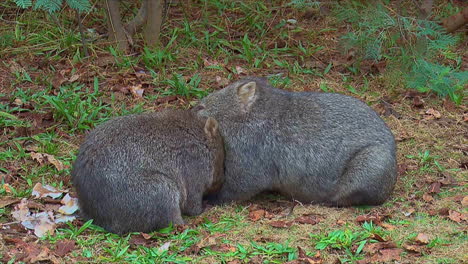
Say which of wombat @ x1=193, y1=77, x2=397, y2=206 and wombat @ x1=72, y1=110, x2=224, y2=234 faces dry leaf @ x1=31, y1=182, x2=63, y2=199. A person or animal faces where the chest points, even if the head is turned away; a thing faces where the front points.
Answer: wombat @ x1=193, y1=77, x2=397, y2=206

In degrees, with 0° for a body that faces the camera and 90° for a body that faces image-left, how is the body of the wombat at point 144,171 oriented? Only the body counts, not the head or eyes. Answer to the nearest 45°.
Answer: approximately 225°

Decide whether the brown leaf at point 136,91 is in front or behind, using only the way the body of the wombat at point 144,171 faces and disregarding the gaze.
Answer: in front

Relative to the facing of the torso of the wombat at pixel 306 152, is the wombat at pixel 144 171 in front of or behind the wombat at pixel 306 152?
in front

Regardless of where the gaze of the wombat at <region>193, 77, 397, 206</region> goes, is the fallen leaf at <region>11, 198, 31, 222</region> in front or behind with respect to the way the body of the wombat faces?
in front

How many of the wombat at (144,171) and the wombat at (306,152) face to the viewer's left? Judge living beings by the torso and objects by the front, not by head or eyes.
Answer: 1

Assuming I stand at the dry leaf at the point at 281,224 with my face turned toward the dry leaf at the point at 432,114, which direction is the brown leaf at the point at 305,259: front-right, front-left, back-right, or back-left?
back-right

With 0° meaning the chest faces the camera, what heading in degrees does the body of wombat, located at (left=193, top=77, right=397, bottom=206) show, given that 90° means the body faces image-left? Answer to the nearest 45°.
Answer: approximately 90°

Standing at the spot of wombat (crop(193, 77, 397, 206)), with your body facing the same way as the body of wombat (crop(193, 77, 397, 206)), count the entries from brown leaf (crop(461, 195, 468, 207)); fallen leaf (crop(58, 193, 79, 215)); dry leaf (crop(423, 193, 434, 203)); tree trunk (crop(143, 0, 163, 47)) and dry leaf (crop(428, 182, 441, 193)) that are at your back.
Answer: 3

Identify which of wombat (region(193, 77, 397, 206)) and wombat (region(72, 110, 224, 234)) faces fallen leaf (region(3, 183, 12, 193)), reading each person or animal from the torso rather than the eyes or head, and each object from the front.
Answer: wombat (region(193, 77, 397, 206))

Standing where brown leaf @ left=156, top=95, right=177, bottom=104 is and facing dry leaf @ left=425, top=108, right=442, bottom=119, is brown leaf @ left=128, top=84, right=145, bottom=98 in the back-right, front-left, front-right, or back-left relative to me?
back-left

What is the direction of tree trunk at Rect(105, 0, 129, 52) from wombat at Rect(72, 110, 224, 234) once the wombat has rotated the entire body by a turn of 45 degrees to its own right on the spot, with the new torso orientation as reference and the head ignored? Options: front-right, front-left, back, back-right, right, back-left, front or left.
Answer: left

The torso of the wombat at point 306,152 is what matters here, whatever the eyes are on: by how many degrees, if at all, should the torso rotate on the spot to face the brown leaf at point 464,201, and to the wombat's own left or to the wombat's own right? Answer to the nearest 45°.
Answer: approximately 180°

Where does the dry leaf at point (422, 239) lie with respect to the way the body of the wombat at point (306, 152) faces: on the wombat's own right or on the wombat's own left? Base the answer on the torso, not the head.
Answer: on the wombat's own left

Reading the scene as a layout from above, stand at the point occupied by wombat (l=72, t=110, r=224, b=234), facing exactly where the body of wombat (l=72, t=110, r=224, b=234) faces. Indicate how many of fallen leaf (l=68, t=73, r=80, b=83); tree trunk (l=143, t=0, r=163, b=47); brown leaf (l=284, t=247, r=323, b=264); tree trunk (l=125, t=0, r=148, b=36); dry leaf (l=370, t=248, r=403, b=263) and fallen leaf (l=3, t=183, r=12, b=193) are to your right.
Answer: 2

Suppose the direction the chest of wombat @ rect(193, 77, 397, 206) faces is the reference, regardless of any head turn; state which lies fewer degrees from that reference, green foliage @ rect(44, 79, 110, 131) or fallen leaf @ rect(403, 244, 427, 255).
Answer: the green foliage
